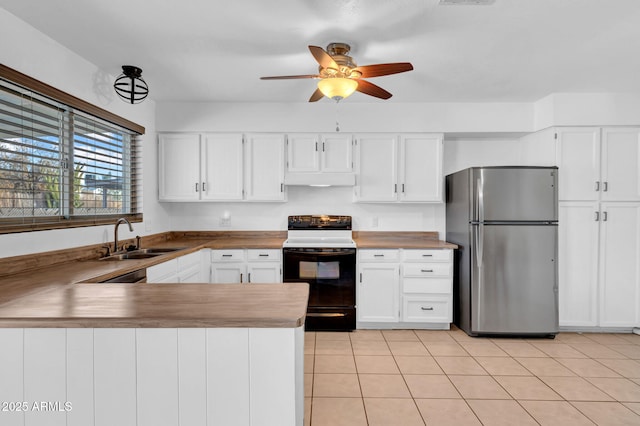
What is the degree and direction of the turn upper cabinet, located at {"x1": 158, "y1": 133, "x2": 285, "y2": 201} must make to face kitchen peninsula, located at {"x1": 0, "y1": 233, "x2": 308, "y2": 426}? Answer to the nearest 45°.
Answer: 0° — it already faces it

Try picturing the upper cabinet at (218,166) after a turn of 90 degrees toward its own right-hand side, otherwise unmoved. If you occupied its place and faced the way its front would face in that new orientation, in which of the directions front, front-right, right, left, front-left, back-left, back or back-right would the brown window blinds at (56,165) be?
front-left

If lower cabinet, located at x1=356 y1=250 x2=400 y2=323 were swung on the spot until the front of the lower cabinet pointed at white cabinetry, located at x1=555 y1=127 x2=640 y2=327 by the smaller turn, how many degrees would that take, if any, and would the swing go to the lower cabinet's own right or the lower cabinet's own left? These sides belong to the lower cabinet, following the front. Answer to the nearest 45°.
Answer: approximately 90° to the lower cabinet's own left

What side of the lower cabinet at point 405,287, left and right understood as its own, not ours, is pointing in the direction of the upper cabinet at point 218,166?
right

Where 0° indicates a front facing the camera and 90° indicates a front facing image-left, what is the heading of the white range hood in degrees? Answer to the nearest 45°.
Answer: approximately 0°

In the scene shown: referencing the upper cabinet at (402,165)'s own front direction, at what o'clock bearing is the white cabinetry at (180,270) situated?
The white cabinetry is roughly at 2 o'clock from the upper cabinet.

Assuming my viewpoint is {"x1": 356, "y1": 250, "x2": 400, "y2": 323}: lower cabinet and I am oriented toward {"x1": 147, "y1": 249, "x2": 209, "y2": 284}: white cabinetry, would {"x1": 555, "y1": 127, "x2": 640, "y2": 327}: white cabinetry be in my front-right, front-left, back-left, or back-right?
back-left
